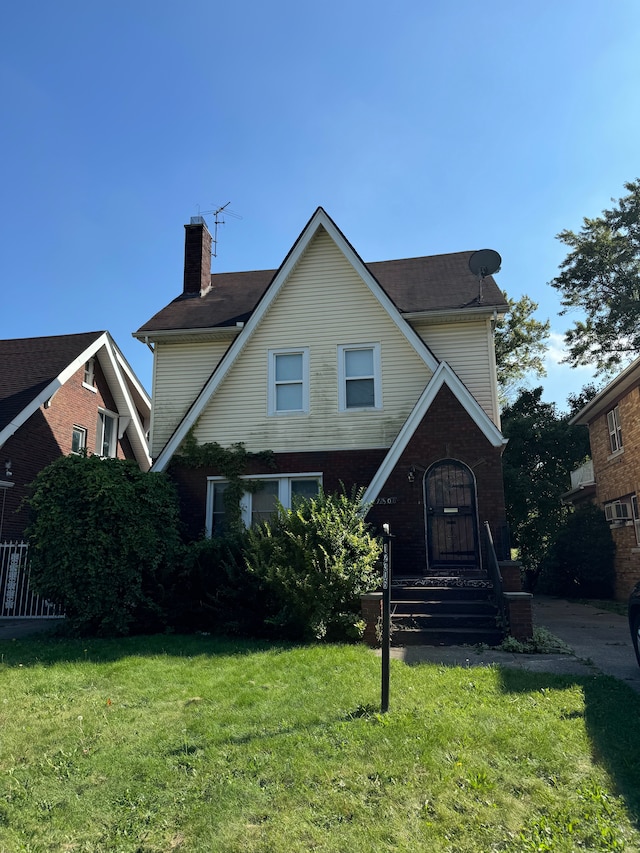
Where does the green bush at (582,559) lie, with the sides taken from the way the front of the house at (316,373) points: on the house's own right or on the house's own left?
on the house's own left

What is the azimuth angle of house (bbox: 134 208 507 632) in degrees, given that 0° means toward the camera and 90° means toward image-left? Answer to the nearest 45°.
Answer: approximately 0°

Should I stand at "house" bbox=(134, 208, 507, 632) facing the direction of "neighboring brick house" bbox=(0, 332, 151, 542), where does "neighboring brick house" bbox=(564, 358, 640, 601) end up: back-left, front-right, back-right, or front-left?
back-right

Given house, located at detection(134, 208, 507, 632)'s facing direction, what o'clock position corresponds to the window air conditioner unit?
The window air conditioner unit is roughly at 8 o'clock from the house.

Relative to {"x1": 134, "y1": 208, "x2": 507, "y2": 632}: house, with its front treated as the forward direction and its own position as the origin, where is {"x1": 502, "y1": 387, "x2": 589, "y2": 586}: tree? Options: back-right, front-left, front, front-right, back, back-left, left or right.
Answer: back-left

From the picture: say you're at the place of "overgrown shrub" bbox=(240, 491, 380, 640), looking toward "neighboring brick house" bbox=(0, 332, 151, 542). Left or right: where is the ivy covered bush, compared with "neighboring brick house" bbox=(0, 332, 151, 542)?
left

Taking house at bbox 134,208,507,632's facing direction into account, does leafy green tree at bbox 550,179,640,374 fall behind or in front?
behind

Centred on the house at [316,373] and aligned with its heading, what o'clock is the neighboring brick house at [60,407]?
The neighboring brick house is roughly at 4 o'clock from the house.

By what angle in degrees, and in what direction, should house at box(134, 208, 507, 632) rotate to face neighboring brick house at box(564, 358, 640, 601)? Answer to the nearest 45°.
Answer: approximately 135° to its left

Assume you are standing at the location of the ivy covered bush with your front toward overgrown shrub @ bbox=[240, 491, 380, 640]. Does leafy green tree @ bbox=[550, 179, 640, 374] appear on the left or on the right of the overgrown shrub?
left
